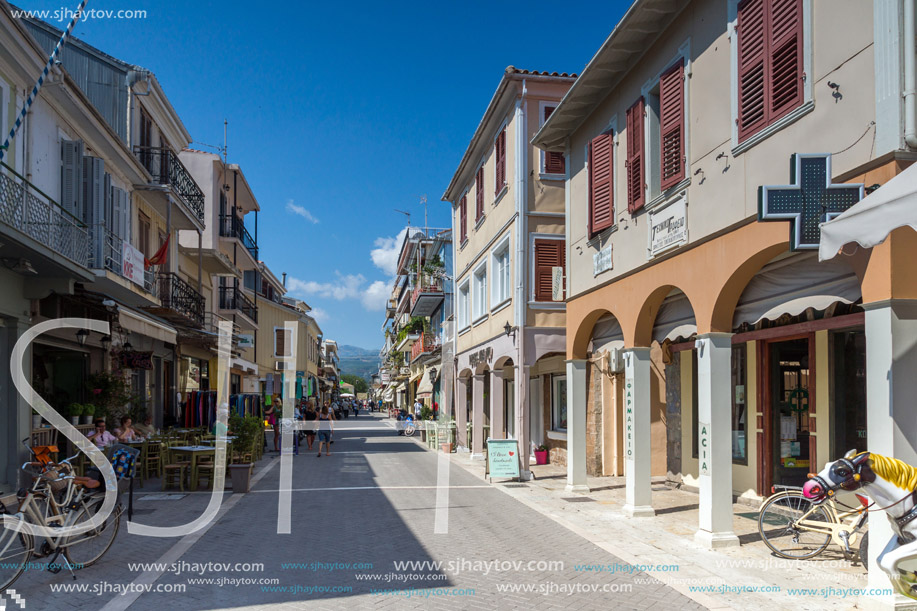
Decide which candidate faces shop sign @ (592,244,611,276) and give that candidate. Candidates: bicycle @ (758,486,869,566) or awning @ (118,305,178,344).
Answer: the awning

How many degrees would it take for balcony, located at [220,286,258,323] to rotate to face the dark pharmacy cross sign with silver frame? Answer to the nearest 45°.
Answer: approximately 90° to its right

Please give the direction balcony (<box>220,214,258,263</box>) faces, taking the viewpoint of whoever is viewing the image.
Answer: facing to the right of the viewer

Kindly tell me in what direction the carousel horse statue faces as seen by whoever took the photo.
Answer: facing to the left of the viewer

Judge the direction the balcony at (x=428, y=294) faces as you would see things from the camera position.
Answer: facing to the left of the viewer

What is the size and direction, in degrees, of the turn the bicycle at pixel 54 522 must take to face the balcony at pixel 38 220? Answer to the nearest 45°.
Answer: approximately 135° to its right

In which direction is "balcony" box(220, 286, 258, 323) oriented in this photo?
to the viewer's right
